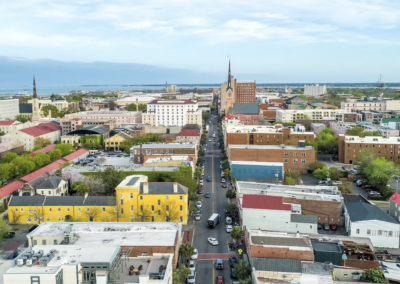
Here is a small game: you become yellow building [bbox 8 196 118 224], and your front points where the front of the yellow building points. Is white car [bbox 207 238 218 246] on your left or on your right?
on your left

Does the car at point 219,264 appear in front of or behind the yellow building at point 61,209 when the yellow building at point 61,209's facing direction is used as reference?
in front

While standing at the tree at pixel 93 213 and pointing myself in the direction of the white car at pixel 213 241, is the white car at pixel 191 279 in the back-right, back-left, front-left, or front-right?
front-right

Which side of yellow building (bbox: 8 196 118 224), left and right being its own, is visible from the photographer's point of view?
front

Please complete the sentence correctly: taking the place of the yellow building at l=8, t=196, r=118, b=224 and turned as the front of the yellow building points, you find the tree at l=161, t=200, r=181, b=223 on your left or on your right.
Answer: on your left

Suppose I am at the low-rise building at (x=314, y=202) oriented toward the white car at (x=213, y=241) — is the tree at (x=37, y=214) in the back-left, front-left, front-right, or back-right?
front-right

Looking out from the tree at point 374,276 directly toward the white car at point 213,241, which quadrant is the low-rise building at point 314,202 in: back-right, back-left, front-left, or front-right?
front-right

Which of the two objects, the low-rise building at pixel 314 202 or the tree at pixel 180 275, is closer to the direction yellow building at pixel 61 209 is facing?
the tree

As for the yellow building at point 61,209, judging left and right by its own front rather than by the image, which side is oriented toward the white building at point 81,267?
front

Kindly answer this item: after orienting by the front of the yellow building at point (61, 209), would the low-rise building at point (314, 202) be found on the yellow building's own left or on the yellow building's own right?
on the yellow building's own left
